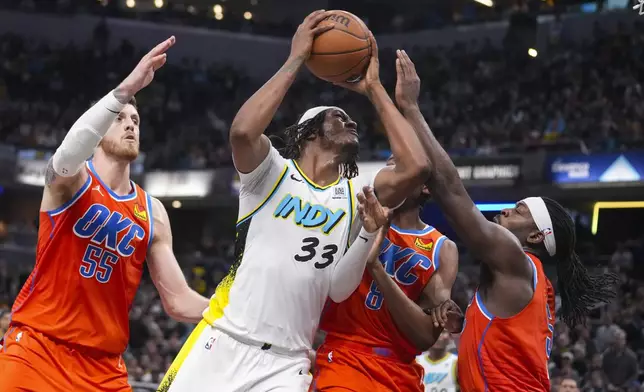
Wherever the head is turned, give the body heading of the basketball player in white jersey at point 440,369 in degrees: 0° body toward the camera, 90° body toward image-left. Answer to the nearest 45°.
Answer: approximately 0°

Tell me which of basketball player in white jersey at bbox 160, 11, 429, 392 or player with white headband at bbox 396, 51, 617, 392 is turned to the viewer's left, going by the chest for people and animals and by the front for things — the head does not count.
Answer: the player with white headband

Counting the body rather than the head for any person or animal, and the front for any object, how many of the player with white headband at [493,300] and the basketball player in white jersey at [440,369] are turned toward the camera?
1

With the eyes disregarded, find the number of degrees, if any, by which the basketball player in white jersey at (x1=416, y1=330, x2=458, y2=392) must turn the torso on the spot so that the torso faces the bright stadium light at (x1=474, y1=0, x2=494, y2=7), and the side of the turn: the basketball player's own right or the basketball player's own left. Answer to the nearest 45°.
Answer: approximately 180°

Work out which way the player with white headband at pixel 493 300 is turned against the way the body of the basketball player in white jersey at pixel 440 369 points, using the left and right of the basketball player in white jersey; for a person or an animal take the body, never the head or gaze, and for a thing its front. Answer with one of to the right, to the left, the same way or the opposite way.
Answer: to the right

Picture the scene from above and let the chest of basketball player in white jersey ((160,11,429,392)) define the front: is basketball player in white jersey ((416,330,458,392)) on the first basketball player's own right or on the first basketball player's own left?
on the first basketball player's own left

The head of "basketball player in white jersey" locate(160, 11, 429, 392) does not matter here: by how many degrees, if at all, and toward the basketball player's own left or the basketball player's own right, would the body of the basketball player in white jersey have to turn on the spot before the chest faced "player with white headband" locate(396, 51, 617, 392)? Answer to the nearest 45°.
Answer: approximately 45° to the basketball player's own left

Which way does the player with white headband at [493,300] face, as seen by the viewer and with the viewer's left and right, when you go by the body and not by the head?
facing to the left of the viewer

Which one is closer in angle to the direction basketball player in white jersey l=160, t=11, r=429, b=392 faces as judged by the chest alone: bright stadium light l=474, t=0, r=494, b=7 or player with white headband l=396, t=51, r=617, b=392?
the player with white headband

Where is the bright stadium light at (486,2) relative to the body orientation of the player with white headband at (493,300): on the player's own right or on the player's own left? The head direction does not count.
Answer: on the player's own right

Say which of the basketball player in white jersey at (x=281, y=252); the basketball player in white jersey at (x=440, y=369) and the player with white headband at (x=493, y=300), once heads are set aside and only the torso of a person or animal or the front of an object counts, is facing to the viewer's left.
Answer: the player with white headband
